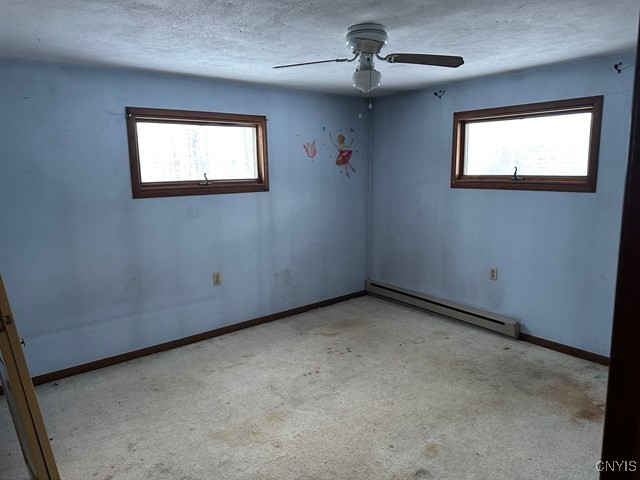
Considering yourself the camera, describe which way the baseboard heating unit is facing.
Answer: facing the viewer and to the left of the viewer
